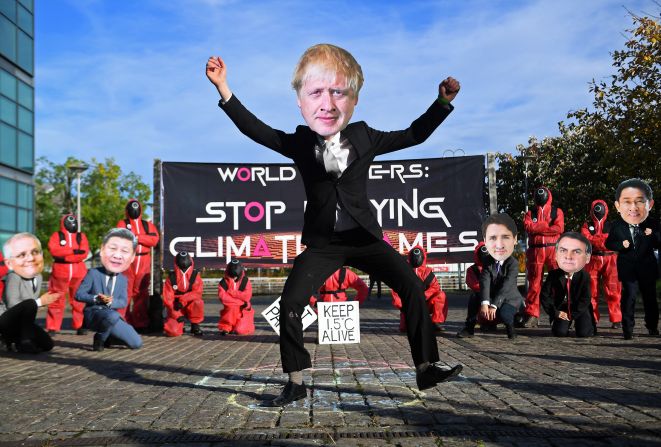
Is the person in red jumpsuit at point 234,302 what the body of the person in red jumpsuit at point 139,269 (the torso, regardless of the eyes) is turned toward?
no

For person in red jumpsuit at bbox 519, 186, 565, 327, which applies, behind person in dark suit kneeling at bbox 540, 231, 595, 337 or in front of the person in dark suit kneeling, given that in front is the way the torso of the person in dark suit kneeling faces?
behind

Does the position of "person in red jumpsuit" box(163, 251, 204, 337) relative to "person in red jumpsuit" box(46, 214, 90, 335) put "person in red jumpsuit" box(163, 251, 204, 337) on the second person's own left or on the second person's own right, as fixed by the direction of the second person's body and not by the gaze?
on the second person's own left

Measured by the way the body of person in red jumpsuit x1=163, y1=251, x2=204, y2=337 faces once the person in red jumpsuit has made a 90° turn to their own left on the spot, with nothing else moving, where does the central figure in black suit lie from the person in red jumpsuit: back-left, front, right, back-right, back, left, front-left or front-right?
right

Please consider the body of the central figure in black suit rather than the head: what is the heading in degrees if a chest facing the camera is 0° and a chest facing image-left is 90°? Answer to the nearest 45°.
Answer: approximately 0°

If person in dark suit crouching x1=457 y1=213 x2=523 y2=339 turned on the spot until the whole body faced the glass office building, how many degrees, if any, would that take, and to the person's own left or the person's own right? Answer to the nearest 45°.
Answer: approximately 90° to the person's own right

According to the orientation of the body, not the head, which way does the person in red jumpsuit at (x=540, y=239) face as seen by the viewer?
toward the camera

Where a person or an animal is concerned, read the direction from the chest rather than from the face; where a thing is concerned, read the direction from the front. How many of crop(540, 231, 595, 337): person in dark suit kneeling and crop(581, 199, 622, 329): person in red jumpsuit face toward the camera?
2

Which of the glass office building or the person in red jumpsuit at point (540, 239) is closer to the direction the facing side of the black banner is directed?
the person in red jumpsuit

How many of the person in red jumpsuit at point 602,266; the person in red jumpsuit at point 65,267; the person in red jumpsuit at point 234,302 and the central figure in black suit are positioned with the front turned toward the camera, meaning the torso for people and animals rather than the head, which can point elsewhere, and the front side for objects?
4

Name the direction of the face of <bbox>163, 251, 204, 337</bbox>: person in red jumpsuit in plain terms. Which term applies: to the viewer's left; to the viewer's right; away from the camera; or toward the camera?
toward the camera

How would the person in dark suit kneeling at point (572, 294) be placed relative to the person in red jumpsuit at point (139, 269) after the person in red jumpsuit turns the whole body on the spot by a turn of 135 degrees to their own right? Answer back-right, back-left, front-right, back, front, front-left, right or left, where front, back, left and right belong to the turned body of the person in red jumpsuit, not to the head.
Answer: back

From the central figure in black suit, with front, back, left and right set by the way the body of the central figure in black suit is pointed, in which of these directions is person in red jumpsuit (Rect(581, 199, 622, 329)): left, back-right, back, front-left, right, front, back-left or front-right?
back-left

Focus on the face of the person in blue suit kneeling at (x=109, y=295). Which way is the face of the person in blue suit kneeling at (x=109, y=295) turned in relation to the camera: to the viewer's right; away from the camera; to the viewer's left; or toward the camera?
toward the camera

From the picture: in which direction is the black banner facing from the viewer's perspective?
toward the camera

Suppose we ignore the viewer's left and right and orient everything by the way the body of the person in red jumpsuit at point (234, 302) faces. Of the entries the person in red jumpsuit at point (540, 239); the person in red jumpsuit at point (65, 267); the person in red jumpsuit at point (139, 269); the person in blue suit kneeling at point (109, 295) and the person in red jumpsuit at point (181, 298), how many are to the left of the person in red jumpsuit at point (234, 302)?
1

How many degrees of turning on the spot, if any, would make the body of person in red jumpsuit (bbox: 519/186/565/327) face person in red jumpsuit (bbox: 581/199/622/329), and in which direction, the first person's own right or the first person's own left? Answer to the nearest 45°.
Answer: approximately 90° to the first person's own left

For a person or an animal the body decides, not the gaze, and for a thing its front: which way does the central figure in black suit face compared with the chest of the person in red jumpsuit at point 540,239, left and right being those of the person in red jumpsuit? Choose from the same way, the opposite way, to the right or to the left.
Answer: the same way
